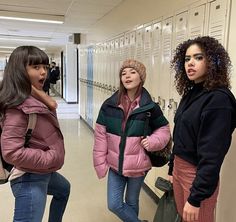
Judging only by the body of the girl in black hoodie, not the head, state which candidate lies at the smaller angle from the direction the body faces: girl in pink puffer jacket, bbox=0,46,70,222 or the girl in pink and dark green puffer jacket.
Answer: the girl in pink puffer jacket

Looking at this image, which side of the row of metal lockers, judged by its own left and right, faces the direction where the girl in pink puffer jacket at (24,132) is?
front

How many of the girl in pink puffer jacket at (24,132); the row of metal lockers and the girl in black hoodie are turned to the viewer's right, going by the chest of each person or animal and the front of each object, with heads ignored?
1

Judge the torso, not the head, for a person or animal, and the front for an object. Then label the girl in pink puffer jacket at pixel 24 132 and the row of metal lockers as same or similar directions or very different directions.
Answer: very different directions

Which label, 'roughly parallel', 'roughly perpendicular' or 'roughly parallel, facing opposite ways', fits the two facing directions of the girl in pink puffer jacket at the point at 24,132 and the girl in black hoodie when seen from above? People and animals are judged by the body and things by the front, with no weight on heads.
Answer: roughly parallel, facing opposite ways

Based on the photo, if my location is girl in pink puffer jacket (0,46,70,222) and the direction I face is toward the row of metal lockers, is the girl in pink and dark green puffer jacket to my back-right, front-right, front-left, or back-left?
front-right

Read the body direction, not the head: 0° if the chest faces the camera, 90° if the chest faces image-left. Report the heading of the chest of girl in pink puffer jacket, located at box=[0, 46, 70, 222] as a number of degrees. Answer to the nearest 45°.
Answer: approximately 270°

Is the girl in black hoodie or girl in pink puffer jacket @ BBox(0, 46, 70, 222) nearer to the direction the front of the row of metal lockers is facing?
the girl in pink puffer jacket

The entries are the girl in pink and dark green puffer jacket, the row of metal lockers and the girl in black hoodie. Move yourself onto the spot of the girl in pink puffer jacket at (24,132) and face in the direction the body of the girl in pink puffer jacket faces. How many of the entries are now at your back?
0

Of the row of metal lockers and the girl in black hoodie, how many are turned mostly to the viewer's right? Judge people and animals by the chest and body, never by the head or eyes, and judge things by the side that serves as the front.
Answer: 0

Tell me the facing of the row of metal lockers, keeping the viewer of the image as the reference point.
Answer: facing the viewer and to the left of the viewer

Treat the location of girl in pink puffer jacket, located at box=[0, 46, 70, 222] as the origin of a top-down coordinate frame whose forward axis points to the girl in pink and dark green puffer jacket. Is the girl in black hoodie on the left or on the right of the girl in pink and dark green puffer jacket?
right

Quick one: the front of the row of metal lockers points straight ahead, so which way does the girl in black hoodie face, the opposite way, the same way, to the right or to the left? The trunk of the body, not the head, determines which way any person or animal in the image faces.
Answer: the same way

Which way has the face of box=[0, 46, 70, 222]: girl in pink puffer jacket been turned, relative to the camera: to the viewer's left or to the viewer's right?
to the viewer's right
